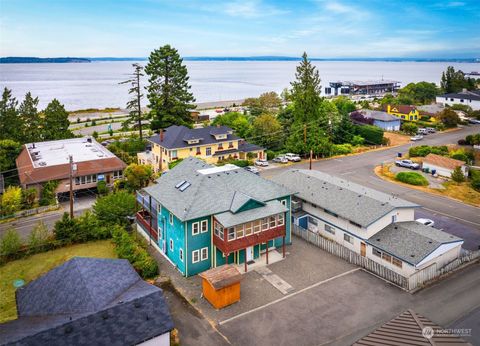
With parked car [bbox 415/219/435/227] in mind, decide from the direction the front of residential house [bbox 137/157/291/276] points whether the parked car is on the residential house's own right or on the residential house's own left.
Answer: on the residential house's own left

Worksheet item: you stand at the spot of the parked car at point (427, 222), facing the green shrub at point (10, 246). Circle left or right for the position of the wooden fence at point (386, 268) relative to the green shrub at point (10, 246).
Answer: left

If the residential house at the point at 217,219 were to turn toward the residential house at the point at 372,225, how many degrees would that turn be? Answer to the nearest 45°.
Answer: approximately 45° to its left

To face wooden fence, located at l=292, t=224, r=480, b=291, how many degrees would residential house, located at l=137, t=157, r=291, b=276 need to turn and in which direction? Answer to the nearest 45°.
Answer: approximately 45° to its left

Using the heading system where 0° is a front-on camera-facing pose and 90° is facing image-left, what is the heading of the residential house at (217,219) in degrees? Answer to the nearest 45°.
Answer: approximately 315°
